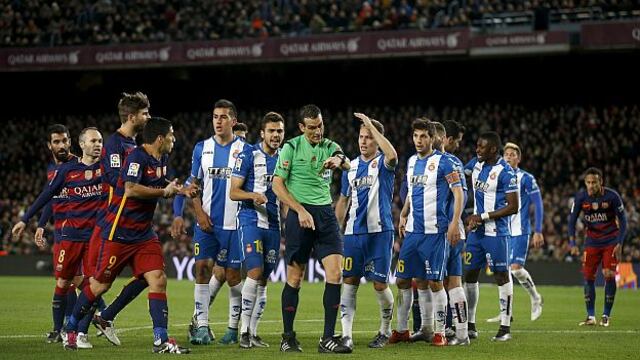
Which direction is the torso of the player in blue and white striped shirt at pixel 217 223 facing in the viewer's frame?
toward the camera

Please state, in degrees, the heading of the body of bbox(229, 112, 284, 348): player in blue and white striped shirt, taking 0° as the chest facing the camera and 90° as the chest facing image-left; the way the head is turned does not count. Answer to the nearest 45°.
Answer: approximately 315°

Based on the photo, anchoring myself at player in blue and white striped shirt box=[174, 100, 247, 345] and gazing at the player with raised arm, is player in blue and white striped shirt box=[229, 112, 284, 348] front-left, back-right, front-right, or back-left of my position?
front-right

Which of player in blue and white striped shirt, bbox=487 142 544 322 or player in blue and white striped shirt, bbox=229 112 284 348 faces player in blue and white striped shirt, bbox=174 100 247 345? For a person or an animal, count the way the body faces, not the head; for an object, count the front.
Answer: player in blue and white striped shirt, bbox=487 142 544 322

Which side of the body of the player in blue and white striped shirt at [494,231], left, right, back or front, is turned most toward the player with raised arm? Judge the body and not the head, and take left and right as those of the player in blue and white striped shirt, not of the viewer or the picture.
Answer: front

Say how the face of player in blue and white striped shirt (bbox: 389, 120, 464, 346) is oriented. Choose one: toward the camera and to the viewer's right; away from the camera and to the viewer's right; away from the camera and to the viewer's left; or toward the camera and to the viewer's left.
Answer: toward the camera and to the viewer's left

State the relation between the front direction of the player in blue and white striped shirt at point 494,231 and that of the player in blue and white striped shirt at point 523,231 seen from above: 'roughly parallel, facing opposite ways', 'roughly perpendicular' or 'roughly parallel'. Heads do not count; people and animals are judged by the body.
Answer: roughly parallel

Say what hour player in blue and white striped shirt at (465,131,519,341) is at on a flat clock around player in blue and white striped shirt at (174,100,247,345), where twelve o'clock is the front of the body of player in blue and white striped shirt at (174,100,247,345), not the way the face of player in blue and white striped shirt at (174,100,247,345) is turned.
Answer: player in blue and white striped shirt at (465,131,519,341) is roughly at 9 o'clock from player in blue and white striped shirt at (174,100,247,345).

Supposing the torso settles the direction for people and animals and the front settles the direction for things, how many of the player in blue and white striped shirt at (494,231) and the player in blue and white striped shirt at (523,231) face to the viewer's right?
0

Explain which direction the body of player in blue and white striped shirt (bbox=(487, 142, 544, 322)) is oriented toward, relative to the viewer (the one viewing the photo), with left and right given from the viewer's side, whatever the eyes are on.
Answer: facing the viewer and to the left of the viewer

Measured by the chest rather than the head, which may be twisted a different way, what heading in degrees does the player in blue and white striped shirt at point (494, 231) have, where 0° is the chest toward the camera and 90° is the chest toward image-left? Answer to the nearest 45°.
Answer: approximately 45°

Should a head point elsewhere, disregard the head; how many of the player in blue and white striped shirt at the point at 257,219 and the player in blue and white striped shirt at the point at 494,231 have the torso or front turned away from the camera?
0

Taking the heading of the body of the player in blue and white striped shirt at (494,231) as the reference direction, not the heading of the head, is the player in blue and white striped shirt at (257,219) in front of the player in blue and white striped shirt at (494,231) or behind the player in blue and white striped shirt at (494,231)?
in front
